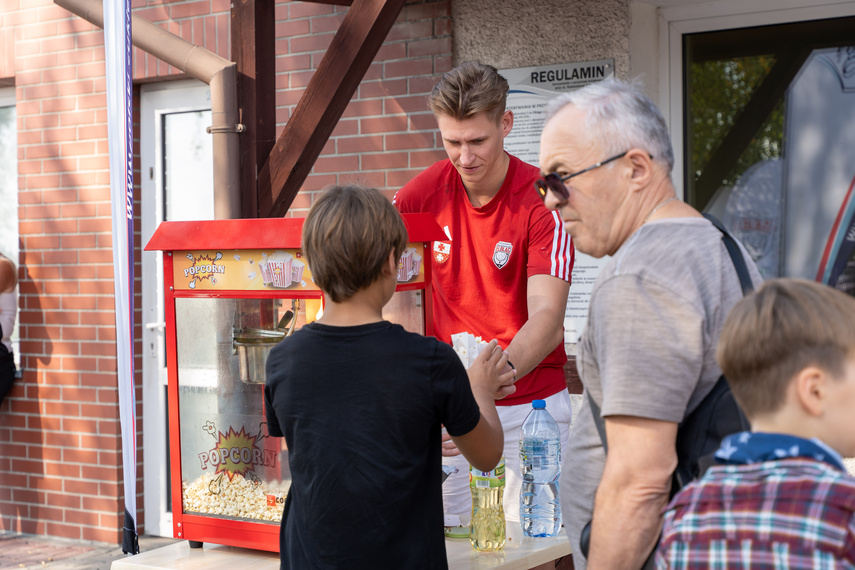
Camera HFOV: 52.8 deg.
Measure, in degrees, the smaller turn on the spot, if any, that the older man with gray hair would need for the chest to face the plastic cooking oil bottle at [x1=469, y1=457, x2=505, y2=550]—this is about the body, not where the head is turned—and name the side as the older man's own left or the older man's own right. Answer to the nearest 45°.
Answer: approximately 45° to the older man's own right

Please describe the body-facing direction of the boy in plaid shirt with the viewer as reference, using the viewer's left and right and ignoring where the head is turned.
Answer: facing away from the viewer and to the right of the viewer

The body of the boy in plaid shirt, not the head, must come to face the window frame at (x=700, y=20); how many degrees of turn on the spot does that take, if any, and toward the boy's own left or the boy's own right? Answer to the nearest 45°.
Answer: approximately 45° to the boy's own left

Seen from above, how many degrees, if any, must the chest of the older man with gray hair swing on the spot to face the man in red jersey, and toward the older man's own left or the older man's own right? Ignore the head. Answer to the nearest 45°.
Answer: approximately 90° to the older man's own right

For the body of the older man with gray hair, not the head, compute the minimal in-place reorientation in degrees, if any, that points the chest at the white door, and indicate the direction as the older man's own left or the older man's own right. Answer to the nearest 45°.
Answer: approximately 45° to the older man's own right

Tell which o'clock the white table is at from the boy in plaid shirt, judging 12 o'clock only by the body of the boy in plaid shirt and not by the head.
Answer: The white table is roughly at 9 o'clock from the boy in plaid shirt.

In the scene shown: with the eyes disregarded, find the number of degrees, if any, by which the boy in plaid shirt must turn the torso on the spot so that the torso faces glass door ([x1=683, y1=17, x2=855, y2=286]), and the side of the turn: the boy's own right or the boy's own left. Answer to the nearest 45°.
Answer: approximately 45° to the boy's own left

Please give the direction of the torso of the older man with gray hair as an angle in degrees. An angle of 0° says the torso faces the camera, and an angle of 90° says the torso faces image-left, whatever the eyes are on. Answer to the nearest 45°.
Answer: approximately 90°

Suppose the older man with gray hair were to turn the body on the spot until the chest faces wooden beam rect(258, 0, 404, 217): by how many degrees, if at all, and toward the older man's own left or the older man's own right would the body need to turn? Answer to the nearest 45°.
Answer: approximately 45° to the older man's own right

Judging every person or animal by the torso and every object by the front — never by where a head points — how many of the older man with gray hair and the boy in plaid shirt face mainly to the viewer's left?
1

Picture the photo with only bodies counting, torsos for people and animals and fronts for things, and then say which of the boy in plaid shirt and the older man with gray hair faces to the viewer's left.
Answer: the older man with gray hair
